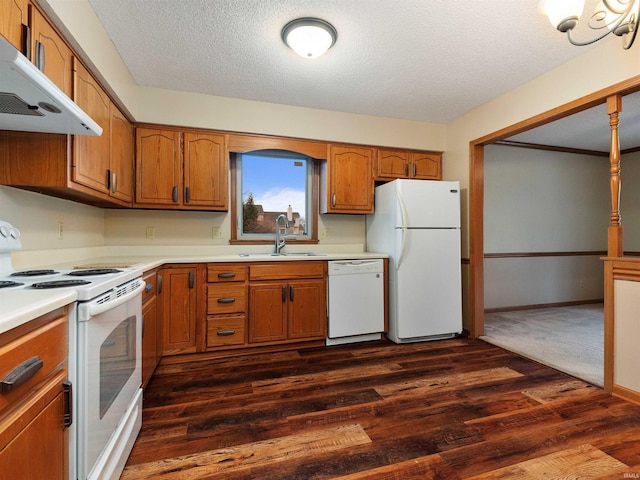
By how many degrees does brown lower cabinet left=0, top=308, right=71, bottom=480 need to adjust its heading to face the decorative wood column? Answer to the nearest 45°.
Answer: approximately 45° to its left

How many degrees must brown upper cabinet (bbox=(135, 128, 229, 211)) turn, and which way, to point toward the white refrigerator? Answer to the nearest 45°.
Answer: approximately 90° to its left

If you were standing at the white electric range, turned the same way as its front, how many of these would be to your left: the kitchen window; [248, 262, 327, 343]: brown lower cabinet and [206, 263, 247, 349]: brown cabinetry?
3

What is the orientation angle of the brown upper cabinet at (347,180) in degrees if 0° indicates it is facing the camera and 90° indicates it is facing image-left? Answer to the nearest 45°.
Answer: approximately 0°

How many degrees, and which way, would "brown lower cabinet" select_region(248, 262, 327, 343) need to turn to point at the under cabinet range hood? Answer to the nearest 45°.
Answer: approximately 45° to its right

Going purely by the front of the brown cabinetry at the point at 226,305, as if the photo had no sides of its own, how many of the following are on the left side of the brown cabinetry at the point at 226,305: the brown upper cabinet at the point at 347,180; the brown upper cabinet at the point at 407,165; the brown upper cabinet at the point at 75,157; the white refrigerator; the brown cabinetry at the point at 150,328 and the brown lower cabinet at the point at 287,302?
4

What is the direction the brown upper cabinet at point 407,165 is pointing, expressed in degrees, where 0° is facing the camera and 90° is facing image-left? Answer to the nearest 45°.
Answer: approximately 0°

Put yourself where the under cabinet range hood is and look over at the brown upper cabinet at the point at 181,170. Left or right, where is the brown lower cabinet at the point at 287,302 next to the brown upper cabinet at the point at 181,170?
right

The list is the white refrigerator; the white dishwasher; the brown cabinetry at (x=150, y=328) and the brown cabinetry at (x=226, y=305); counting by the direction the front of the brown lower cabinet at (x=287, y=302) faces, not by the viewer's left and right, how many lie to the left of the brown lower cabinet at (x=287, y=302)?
2

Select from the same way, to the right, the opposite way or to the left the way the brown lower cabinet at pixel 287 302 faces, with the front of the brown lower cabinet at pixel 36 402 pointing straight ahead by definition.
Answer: to the right
